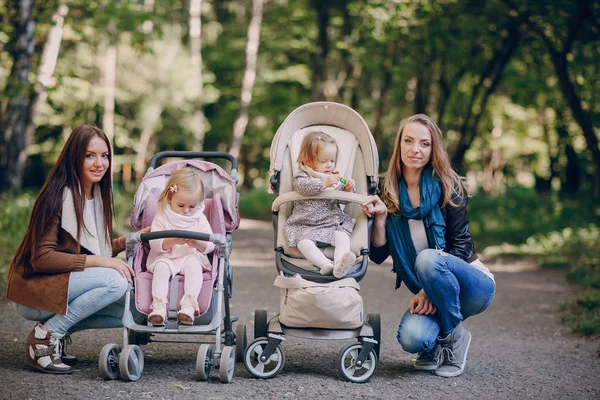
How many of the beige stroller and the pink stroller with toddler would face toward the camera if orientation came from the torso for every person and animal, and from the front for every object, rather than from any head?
2

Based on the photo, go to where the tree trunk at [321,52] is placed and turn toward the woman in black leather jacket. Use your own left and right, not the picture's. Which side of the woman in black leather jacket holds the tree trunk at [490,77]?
left

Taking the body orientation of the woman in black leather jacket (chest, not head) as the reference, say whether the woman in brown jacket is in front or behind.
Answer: in front

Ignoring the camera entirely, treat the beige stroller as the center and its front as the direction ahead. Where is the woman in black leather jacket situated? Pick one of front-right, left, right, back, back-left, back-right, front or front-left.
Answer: left

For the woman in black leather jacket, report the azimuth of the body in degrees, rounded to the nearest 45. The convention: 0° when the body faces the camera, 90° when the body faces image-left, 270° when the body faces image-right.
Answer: approximately 45°

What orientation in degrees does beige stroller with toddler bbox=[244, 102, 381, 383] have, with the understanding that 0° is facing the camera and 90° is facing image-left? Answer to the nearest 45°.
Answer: approximately 0°

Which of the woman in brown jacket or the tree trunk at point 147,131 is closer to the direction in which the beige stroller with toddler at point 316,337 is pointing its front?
the woman in brown jacket

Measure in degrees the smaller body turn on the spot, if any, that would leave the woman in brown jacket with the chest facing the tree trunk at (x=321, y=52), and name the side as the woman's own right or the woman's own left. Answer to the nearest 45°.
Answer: approximately 135° to the woman's own left

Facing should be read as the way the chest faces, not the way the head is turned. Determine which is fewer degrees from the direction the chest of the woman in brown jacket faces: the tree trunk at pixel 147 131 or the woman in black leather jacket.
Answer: the woman in black leather jacket

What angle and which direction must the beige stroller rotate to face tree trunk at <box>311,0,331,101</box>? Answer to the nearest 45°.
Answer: approximately 180°

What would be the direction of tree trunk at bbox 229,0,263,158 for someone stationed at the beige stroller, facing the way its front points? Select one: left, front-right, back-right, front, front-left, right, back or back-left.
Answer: back

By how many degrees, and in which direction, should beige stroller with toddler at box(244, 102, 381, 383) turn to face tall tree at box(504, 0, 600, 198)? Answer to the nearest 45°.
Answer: approximately 135° to its left

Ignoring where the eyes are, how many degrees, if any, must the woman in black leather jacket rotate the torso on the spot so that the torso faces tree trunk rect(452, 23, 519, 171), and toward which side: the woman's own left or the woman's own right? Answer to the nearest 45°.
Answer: approximately 135° to the woman's own right

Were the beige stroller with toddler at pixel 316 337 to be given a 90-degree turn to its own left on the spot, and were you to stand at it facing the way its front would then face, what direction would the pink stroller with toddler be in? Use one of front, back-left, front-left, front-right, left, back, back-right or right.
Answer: back
